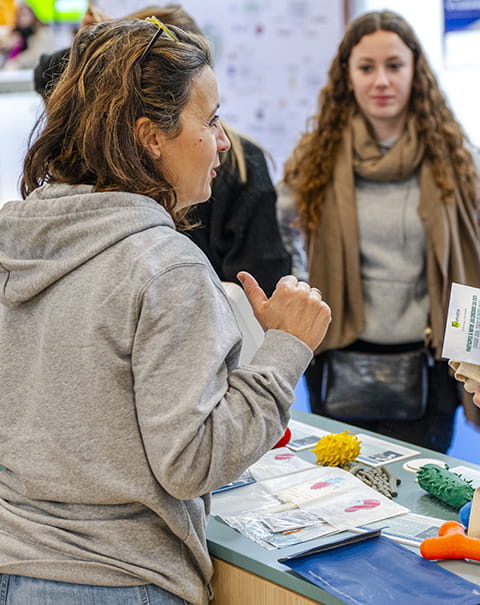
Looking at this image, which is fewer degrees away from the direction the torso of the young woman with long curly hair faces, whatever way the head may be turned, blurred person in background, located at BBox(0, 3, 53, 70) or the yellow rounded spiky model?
the yellow rounded spiky model

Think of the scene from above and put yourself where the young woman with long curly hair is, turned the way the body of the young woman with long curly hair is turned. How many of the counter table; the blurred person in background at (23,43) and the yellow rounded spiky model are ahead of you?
2

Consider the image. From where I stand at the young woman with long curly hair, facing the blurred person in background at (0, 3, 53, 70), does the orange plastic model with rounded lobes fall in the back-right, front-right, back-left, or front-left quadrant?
back-left

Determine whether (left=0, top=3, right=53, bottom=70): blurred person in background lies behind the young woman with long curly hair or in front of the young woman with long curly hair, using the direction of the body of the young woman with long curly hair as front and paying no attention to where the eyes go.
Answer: behind

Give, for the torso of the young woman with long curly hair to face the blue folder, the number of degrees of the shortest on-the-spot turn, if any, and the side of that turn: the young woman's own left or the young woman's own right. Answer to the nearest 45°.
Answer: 0° — they already face it

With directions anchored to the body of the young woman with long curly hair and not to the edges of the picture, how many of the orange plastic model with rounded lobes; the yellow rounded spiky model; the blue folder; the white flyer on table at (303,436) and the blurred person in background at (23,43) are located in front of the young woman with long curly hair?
4

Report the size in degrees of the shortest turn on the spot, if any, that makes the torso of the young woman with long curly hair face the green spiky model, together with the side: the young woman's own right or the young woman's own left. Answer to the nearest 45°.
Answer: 0° — they already face it

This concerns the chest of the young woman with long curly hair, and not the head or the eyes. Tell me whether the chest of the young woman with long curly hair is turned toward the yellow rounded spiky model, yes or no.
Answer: yes

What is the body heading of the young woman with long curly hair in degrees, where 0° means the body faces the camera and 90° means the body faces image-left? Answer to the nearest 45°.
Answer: approximately 0°

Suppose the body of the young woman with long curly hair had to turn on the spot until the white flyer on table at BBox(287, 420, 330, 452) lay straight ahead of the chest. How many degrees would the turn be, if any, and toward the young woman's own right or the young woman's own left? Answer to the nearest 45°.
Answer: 0° — they already face it
